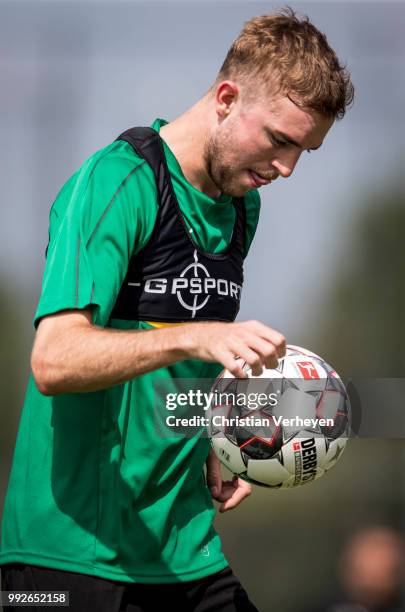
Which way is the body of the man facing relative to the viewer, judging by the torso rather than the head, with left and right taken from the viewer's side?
facing the viewer and to the right of the viewer
